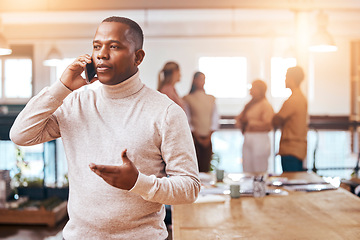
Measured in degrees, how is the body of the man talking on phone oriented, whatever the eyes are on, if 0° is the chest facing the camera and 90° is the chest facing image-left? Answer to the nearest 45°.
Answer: approximately 45°

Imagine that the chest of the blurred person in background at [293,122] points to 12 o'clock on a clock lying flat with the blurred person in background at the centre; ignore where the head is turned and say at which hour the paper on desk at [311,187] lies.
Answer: The paper on desk is roughly at 9 o'clock from the blurred person in background.

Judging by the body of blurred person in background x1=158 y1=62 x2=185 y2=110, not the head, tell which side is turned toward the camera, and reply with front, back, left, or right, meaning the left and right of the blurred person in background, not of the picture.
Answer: right

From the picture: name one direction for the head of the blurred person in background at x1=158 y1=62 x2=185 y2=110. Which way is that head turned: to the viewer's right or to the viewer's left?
to the viewer's right

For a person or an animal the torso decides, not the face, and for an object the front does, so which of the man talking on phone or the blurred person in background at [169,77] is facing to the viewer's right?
the blurred person in background

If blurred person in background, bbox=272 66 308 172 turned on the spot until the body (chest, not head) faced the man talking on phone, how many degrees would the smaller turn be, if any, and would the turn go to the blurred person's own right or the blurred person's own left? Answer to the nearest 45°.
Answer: approximately 90° to the blurred person's own left

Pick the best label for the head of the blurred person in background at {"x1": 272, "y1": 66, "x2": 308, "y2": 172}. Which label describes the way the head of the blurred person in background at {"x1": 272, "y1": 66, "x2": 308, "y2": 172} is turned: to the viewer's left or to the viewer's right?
to the viewer's left

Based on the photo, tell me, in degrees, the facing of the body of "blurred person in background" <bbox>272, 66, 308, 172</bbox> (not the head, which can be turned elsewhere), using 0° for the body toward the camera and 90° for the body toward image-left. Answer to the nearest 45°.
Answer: approximately 90°

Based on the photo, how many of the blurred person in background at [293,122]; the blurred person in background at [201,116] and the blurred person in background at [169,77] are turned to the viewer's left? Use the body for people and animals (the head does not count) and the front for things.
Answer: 1
